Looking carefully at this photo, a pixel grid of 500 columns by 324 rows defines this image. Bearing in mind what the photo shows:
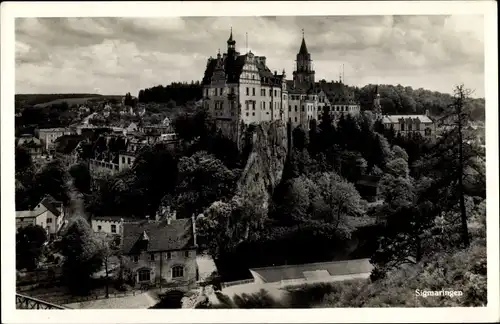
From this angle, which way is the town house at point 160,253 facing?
toward the camera
